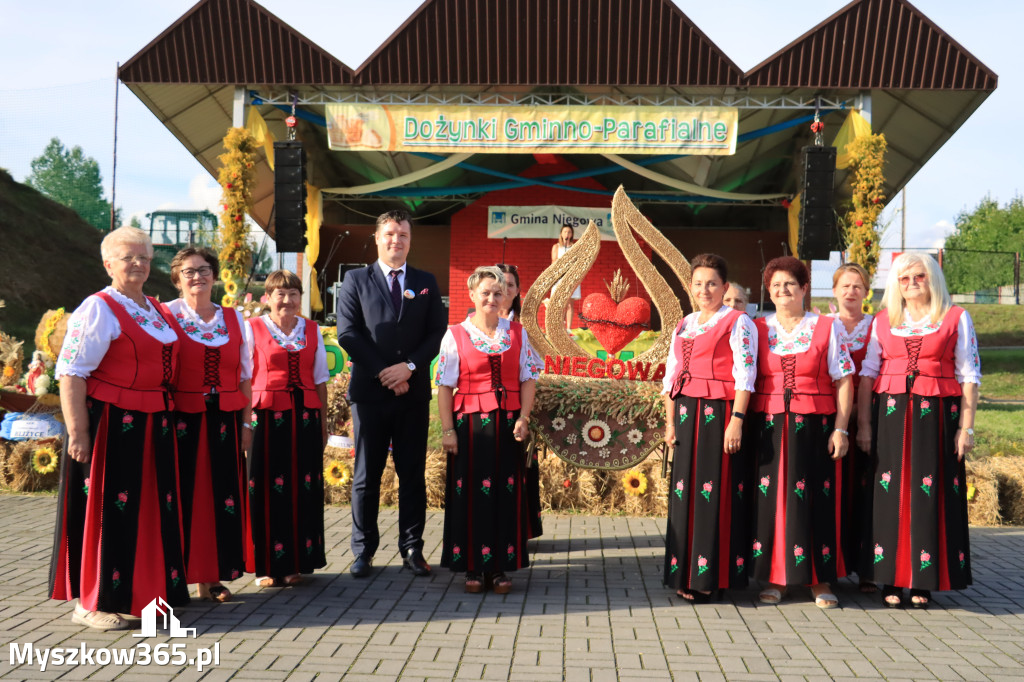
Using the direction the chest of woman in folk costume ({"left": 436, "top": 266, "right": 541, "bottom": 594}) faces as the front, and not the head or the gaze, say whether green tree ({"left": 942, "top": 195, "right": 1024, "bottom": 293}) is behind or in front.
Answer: behind

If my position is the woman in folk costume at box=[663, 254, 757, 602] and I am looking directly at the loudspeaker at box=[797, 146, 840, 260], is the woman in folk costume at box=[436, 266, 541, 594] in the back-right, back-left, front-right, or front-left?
back-left

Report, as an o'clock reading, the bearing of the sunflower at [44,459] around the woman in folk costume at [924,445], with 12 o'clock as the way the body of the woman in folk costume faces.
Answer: The sunflower is roughly at 3 o'clock from the woman in folk costume.
